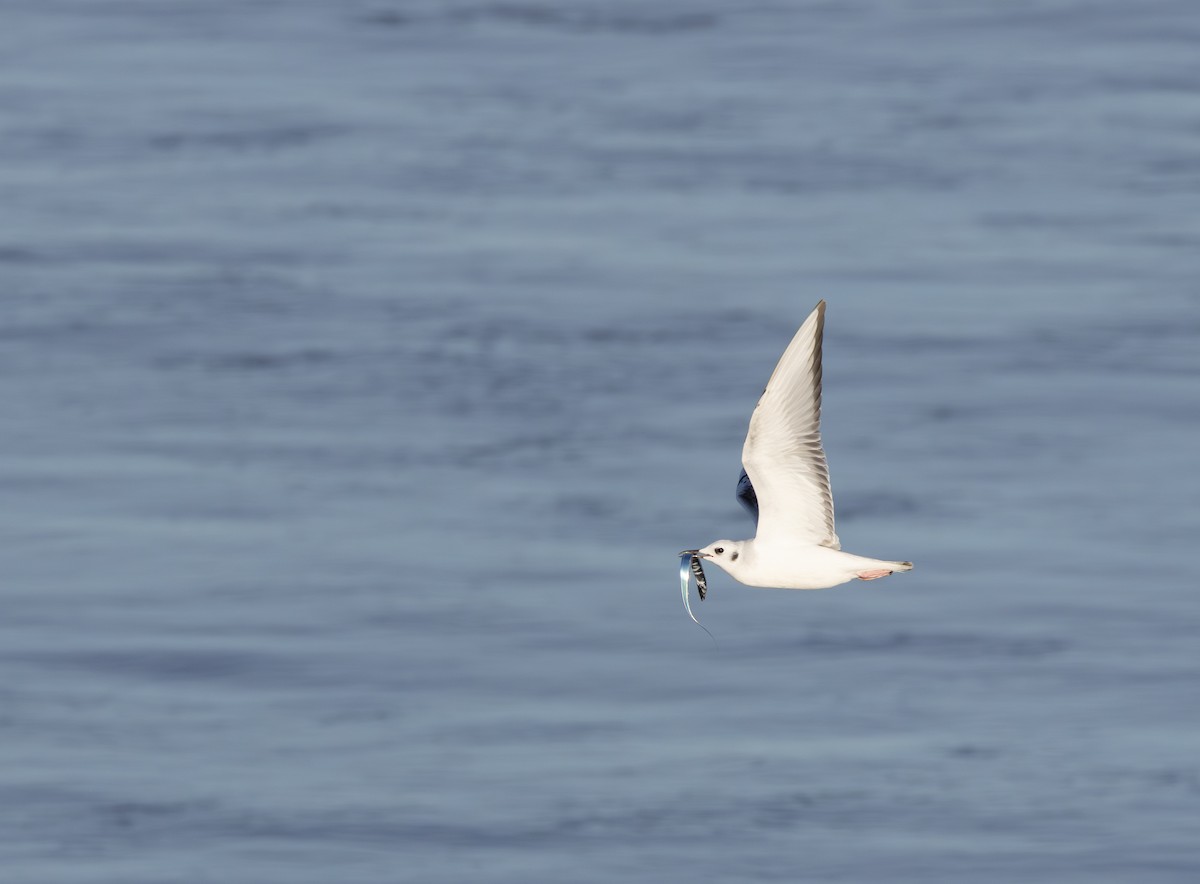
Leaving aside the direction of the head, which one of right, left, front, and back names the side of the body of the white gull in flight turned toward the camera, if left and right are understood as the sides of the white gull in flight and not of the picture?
left
